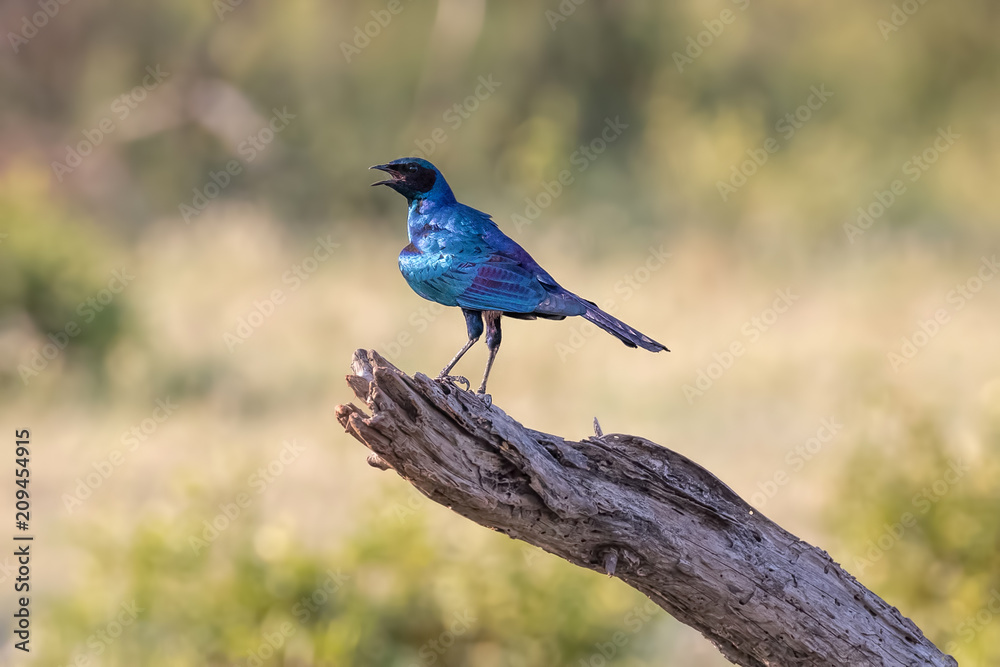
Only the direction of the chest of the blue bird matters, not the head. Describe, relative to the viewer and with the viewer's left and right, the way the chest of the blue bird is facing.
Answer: facing to the left of the viewer
